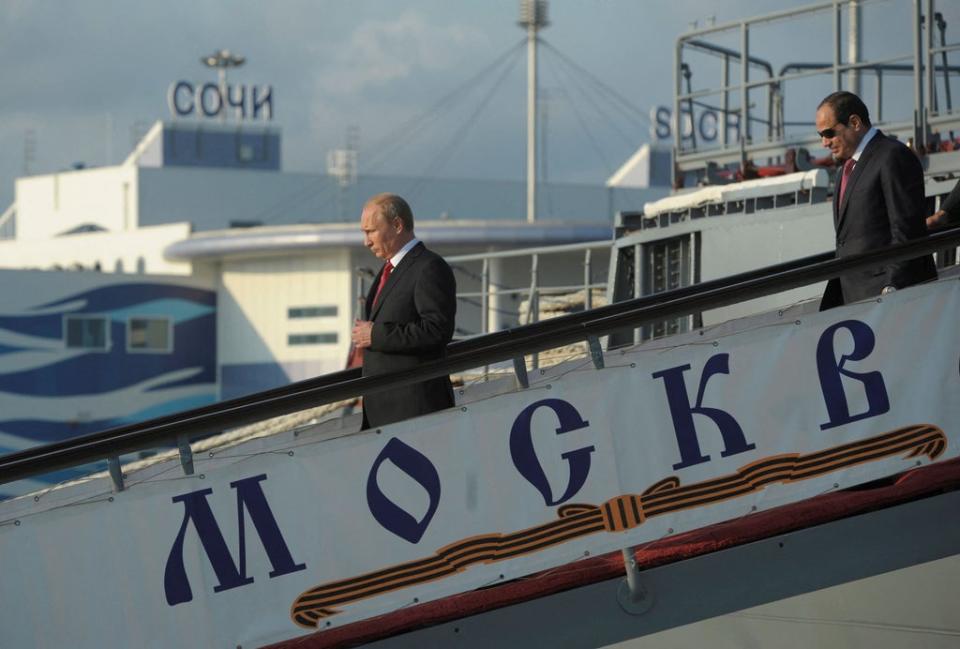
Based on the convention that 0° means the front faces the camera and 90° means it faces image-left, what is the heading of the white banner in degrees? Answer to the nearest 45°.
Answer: approximately 0°

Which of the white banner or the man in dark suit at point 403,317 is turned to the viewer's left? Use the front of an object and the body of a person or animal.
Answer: the man in dark suit

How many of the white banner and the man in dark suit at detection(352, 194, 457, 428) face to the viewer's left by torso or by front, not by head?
1

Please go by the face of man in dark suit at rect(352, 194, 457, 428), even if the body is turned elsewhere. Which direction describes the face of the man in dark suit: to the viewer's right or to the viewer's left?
to the viewer's left

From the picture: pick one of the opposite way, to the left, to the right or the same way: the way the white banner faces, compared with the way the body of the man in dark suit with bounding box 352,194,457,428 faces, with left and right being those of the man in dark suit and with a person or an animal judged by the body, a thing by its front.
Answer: to the left

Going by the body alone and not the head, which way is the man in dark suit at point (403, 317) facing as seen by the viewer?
to the viewer's left

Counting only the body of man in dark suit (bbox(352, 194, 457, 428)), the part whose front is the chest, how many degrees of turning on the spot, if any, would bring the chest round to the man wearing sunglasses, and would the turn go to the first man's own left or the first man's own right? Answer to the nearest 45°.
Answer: approximately 180°

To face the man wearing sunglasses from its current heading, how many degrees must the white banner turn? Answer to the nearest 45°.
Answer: approximately 90° to its left
